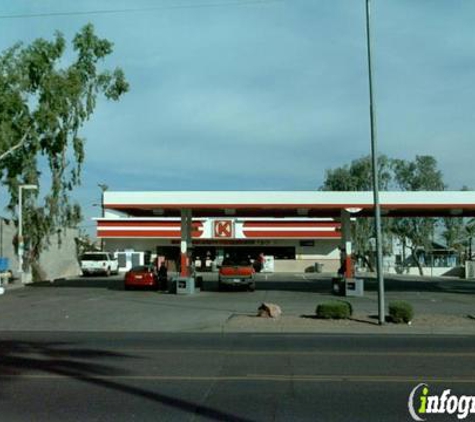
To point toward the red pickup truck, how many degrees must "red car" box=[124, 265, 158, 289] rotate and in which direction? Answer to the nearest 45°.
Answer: approximately 135° to its right

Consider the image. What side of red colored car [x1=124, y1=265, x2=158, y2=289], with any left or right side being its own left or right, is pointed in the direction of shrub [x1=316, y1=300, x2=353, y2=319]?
back

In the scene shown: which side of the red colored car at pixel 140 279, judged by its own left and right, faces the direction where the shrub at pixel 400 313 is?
back
